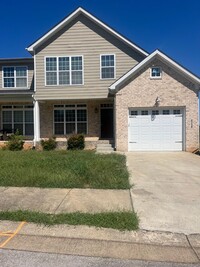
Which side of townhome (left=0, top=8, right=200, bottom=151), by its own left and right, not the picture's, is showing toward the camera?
front

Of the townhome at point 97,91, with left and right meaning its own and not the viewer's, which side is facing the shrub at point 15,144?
right
